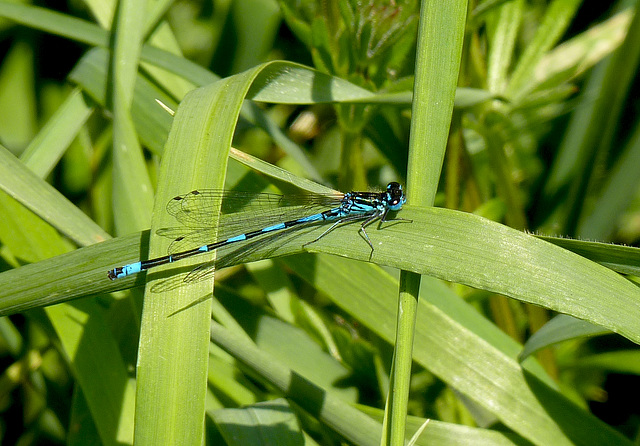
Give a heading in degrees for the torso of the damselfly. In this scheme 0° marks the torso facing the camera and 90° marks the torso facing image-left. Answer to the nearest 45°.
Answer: approximately 270°
